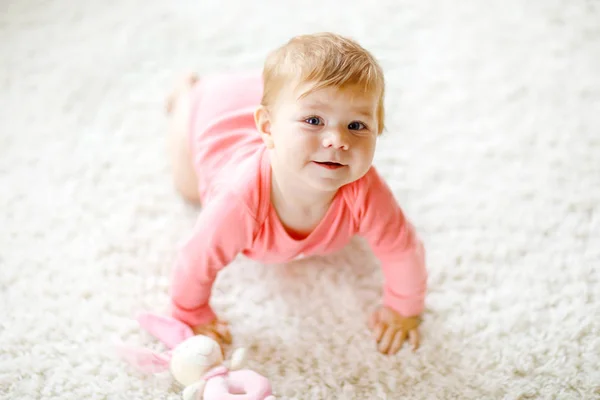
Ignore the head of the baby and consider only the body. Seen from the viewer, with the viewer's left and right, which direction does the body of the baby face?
facing the viewer and to the right of the viewer
